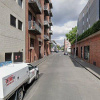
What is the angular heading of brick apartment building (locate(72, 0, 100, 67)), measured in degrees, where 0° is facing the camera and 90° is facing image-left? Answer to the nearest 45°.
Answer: approximately 90°
